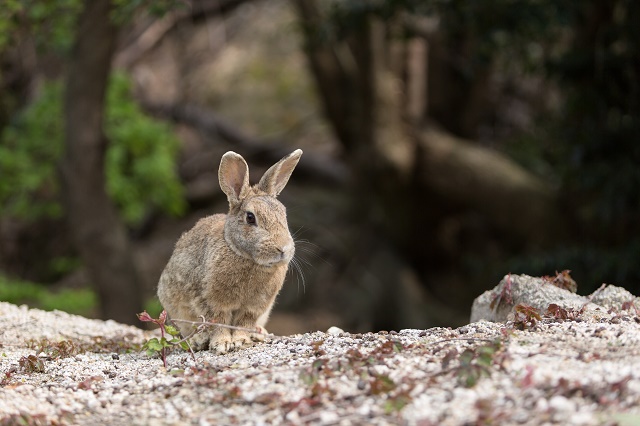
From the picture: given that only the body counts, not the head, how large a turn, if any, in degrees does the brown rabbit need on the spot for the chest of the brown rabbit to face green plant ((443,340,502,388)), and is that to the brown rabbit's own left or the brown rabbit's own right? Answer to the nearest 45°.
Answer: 0° — it already faces it

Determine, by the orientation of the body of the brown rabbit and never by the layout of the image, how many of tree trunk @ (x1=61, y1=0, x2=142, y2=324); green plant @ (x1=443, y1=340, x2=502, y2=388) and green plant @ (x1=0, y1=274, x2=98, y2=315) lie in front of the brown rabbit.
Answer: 1

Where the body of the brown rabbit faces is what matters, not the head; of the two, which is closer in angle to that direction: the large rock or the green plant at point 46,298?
the large rock

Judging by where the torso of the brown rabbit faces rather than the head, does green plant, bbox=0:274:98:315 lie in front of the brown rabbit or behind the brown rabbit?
behind

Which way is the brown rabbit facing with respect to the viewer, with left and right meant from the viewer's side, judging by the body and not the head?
facing the viewer and to the right of the viewer

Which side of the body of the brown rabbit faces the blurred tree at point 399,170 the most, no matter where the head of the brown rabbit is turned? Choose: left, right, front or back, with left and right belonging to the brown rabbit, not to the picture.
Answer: left

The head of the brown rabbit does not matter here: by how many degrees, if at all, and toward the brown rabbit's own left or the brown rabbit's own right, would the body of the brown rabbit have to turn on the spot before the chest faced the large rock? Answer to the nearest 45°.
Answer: approximately 45° to the brown rabbit's own left

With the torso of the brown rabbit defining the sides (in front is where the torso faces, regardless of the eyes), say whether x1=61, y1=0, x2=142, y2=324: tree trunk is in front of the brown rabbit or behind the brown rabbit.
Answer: behind
